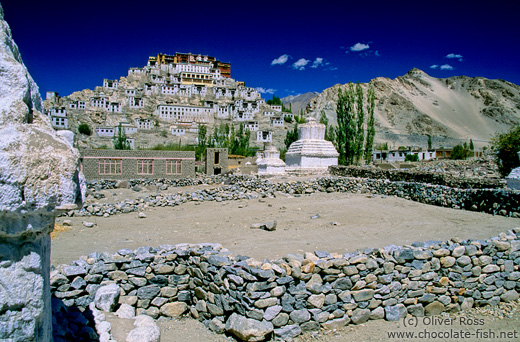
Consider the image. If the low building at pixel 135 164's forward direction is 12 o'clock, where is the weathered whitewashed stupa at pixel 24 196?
The weathered whitewashed stupa is roughly at 12 o'clock from the low building.

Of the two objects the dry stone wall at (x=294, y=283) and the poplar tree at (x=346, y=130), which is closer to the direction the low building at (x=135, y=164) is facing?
the dry stone wall

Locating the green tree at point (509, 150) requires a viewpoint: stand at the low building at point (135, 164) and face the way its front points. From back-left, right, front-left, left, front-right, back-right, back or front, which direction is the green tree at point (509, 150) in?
front-left

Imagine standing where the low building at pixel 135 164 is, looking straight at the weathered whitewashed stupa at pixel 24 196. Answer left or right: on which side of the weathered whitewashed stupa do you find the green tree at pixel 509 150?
left

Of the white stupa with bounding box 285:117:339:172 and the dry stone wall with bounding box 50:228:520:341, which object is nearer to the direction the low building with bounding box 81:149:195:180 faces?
the dry stone wall

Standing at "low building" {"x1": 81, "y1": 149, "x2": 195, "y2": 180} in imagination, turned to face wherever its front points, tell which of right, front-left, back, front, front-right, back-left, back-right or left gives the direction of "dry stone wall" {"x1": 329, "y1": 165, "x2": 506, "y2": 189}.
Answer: front-left

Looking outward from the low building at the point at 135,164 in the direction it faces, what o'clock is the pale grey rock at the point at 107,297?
The pale grey rock is roughly at 12 o'clock from the low building.

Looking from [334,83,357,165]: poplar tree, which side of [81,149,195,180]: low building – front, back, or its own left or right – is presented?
left

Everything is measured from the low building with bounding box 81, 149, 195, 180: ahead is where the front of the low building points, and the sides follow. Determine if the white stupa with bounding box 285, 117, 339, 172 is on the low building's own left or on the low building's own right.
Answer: on the low building's own left

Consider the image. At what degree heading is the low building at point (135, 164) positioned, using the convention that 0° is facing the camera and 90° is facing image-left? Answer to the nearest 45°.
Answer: approximately 0°

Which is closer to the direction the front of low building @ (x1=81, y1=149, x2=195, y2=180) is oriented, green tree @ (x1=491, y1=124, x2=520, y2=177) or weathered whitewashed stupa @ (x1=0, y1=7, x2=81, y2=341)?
the weathered whitewashed stupa

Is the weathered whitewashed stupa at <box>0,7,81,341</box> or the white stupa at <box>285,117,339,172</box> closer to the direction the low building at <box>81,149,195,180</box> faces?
the weathered whitewashed stupa

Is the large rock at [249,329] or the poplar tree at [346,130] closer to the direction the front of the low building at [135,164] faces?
the large rock

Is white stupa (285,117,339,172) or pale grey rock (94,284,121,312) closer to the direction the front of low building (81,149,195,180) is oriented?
the pale grey rock

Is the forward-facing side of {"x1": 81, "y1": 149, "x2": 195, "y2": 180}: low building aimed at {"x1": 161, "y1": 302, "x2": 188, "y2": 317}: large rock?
yes
